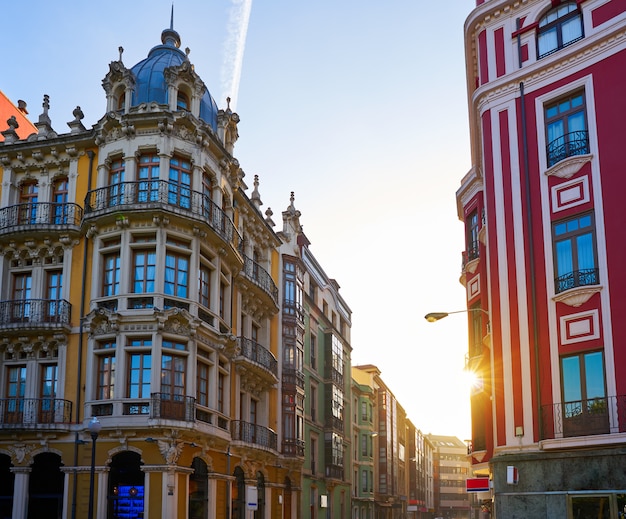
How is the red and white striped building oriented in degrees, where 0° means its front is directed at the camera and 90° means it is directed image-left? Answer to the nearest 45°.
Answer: approximately 45°
